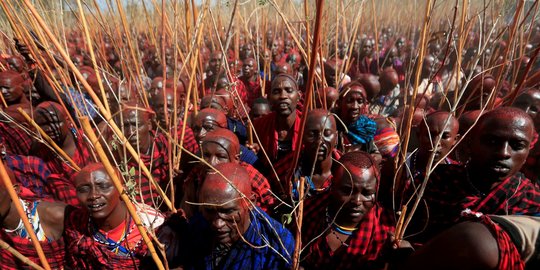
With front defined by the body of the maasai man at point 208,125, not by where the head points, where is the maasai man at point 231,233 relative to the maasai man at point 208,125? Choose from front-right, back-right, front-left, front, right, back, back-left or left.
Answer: front-left

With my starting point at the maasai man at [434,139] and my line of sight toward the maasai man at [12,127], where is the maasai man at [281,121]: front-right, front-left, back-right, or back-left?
front-right

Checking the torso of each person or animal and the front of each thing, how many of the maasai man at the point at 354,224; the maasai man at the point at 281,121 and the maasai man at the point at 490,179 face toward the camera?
3

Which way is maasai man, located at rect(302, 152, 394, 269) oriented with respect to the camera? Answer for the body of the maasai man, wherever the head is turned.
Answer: toward the camera

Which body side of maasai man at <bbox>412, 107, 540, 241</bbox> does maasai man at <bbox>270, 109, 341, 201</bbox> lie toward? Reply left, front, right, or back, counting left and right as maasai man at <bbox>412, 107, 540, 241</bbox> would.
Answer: right

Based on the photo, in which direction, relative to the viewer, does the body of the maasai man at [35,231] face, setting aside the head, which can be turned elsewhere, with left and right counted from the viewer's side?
facing the viewer and to the left of the viewer

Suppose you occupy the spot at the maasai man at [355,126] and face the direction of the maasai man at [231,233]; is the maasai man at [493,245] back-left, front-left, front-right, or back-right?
front-left

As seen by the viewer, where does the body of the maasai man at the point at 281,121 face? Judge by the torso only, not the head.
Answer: toward the camera

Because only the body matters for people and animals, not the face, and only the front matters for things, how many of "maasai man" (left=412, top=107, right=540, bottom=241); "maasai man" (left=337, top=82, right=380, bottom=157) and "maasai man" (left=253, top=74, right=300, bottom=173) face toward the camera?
3

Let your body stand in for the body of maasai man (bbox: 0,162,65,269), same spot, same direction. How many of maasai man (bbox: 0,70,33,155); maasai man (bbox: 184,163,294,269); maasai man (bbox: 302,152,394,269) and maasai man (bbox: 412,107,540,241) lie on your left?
3

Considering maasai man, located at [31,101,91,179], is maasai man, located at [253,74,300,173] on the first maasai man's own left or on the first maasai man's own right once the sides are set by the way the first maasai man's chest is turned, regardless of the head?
on the first maasai man's own left

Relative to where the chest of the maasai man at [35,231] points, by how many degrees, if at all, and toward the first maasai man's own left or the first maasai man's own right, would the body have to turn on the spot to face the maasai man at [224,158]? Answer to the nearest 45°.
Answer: approximately 135° to the first maasai man's own left
